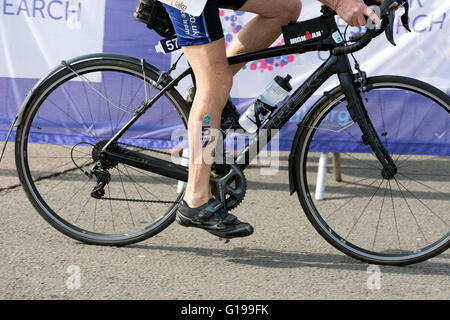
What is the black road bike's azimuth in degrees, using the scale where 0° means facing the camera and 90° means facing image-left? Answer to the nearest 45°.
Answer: approximately 270°
